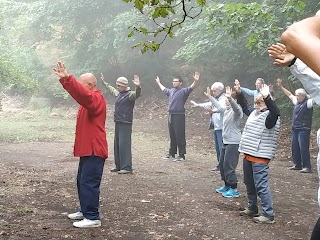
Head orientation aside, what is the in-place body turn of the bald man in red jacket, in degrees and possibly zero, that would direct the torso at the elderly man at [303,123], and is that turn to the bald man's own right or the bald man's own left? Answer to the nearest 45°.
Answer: approximately 135° to the bald man's own right

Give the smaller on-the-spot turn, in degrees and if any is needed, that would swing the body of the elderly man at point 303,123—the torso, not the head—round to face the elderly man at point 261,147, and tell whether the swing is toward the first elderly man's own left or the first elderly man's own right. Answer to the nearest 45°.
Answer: approximately 45° to the first elderly man's own left

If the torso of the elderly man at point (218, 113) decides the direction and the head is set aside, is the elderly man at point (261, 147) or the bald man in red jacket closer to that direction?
the bald man in red jacket

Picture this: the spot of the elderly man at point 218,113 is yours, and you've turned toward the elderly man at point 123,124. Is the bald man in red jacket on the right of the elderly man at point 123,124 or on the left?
left

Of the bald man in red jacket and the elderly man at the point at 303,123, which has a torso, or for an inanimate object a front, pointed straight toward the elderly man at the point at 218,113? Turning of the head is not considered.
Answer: the elderly man at the point at 303,123

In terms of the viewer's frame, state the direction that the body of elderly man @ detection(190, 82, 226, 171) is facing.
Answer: to the viewer's left
